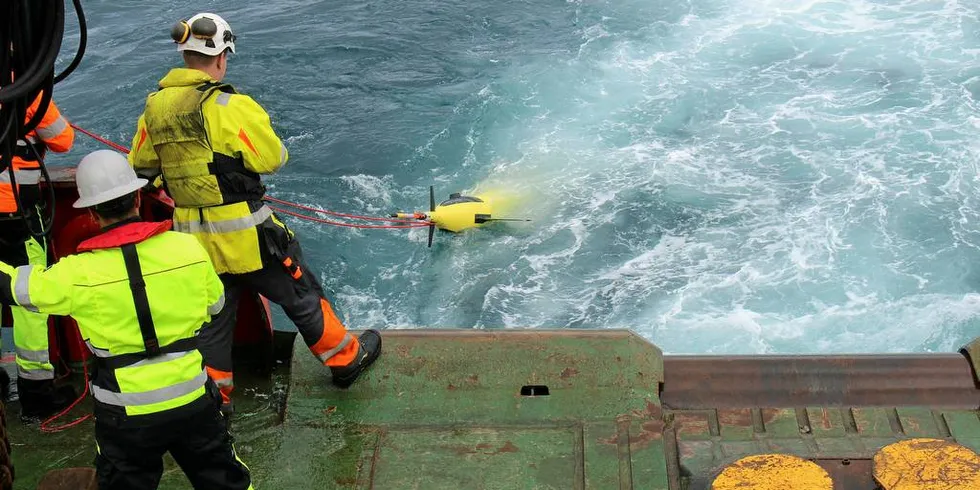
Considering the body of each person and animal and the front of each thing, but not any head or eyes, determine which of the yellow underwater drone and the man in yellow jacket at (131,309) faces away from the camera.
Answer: the man in yellow jacket

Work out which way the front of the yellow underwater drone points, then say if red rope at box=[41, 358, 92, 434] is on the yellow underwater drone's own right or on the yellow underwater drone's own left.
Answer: on the yellow underwater drone's own right

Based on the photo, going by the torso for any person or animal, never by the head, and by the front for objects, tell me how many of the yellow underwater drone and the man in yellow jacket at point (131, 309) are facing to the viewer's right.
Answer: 1

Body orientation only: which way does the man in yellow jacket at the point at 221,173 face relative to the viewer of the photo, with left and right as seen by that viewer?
facing away from the viewer and to the right of the viewer

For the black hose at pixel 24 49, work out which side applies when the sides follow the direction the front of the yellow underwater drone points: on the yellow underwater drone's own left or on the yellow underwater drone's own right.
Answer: on the yellow underwater drone's own right

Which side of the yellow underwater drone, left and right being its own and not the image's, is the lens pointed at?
right

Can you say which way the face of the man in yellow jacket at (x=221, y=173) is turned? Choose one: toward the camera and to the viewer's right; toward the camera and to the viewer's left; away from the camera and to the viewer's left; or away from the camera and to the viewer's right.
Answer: away from the camera and to the viewer's right

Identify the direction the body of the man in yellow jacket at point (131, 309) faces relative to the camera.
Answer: away from the camera
